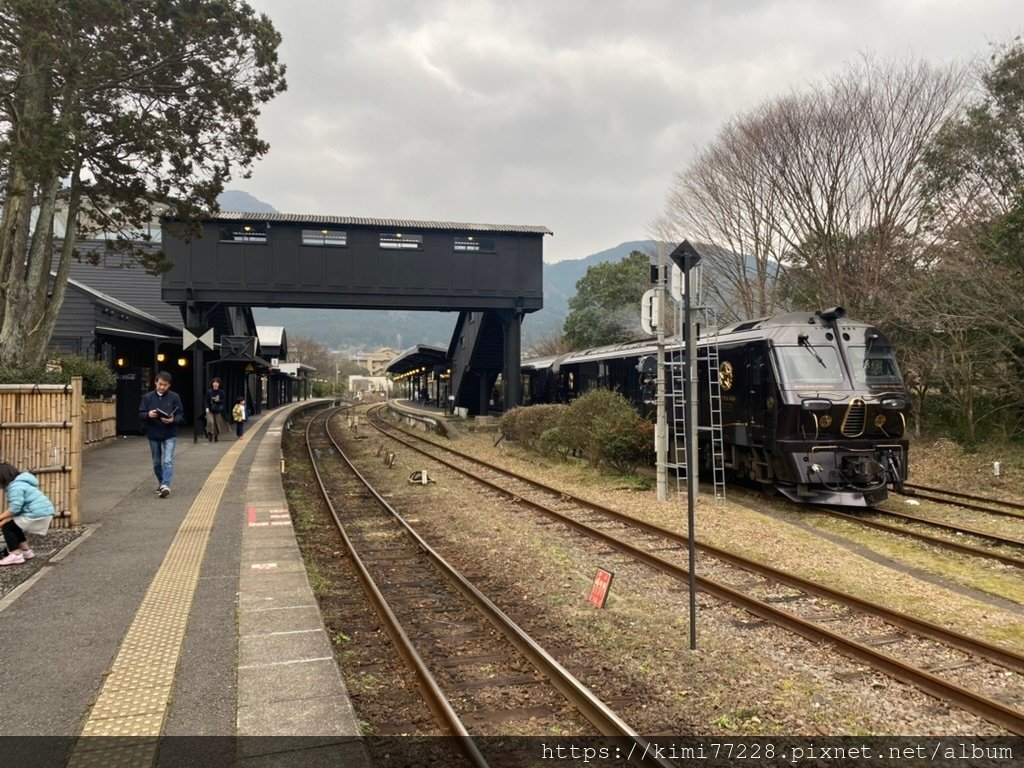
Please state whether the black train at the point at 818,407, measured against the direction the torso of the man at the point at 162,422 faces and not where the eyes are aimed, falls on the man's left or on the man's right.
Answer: on the man's left

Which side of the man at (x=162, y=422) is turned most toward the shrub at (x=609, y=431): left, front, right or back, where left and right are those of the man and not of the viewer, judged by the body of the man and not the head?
left

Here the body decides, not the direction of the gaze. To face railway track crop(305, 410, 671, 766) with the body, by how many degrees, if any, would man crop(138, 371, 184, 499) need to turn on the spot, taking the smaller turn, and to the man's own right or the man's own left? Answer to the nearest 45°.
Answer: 0° — they already face it

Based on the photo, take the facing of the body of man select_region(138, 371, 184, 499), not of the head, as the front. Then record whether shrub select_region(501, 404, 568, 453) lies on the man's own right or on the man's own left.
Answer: on the man's own left

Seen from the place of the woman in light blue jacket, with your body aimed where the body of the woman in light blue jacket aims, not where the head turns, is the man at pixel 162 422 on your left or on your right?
on your right

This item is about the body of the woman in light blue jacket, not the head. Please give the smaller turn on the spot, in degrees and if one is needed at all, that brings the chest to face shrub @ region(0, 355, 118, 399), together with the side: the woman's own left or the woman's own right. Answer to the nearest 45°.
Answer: approximately 90° to the woman's own right

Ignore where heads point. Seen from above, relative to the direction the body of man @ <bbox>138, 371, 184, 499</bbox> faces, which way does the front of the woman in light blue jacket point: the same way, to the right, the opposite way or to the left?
to the right

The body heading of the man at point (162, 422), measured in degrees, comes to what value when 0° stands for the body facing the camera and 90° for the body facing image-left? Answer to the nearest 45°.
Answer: approximately 0°

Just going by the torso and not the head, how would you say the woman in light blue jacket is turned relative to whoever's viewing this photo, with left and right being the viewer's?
facing to the left of the viewer

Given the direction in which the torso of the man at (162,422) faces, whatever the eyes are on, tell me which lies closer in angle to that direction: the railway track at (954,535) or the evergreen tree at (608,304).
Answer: the railway track
